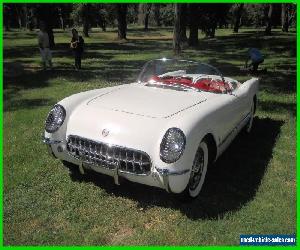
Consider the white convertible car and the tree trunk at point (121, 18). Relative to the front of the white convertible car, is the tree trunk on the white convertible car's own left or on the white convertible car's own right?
on the white convertible car's own right

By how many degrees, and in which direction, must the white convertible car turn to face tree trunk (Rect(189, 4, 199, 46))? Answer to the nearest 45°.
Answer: approximately 135° to its right

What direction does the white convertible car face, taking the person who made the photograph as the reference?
facing the viewer and to the left of the viewer

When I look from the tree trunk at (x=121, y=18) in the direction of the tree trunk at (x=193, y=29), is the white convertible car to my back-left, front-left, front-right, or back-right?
front-right

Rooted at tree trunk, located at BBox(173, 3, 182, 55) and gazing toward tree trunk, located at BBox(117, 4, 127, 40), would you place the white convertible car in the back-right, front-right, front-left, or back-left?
back-left

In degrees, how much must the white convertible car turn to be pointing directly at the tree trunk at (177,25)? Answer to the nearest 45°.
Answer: approximately 135° to its right
